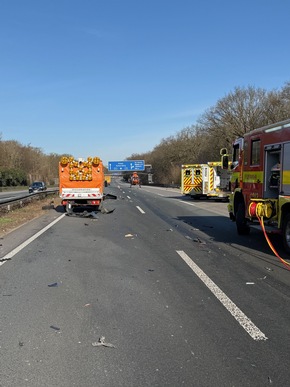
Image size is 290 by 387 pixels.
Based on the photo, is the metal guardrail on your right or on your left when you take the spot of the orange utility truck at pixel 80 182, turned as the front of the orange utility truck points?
on your left

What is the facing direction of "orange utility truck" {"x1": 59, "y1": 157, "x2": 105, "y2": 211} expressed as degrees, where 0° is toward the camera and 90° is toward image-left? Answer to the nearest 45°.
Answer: approximately 180°

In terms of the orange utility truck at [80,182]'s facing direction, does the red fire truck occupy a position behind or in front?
behind

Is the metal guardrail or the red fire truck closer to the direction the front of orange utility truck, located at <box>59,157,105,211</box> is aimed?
the metal guardrail

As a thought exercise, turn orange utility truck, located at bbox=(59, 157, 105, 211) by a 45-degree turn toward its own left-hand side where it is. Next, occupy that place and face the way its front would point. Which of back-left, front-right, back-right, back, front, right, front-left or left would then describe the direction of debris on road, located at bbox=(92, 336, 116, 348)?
back-left
